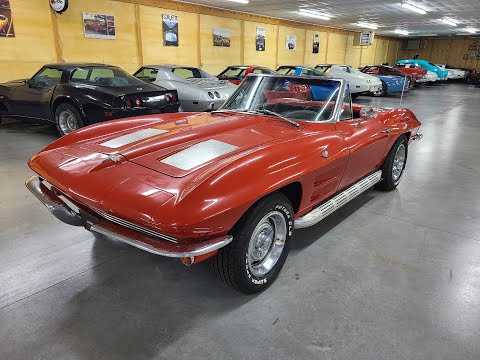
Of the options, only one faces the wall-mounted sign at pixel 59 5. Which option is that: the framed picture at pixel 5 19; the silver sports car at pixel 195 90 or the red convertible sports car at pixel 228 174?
the silver sports car

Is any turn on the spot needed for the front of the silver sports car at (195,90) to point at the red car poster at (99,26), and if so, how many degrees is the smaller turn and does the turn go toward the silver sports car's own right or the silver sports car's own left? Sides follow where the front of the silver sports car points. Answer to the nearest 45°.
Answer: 0° — it already faces it

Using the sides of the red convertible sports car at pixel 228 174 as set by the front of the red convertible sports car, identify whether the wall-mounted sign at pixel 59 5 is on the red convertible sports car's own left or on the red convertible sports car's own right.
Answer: on the red convertible sports car's own right

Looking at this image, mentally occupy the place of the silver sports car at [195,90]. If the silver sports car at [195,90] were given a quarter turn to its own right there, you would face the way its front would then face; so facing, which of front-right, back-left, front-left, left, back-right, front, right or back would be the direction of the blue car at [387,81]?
front

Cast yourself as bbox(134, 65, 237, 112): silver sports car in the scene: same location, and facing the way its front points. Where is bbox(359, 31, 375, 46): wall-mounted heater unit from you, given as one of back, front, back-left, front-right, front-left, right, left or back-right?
right

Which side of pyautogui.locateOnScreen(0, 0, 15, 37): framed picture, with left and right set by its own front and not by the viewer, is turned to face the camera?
front

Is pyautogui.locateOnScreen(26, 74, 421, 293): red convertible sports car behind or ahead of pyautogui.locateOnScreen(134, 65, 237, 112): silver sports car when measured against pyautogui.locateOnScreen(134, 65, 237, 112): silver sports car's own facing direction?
behind

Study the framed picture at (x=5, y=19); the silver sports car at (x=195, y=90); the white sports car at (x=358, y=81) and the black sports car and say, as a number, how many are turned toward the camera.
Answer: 1

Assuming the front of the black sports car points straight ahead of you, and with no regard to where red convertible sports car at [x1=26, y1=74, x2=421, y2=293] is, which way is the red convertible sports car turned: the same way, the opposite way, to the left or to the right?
to the left

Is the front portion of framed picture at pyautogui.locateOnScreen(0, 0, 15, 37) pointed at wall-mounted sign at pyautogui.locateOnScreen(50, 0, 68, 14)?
no

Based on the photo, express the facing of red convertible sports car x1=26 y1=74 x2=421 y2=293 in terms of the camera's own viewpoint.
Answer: facing the viewer and to the left of the viewer

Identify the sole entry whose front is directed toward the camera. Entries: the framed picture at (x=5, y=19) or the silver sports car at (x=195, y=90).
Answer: the framed picture

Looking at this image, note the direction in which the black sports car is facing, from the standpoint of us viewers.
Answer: facing away from the viewer and to the left of the viewer
